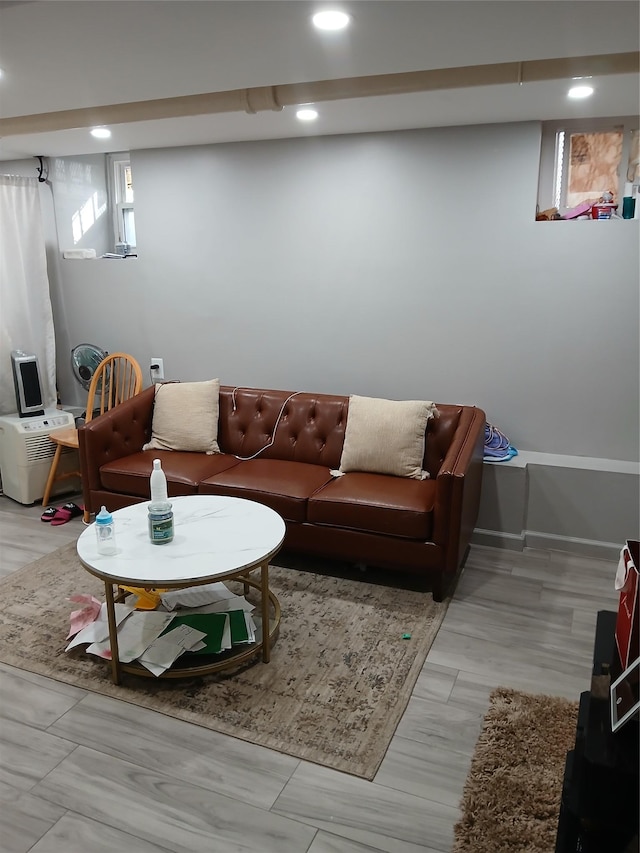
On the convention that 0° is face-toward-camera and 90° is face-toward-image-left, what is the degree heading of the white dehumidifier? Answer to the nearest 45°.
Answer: approximately 315°

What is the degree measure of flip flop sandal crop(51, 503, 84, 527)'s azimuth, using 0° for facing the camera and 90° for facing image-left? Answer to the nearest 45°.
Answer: approximately 45°

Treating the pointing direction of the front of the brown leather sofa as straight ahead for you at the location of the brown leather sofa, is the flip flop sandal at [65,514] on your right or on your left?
on your right

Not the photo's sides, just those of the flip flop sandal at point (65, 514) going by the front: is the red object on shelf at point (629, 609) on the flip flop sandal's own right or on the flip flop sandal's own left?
on the flip flop sandal's own left

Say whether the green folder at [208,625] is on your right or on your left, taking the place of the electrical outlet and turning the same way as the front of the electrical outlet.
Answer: on your left

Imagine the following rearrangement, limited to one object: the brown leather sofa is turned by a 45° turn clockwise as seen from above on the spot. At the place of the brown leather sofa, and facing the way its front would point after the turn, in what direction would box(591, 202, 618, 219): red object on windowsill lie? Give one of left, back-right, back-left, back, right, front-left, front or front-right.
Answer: back

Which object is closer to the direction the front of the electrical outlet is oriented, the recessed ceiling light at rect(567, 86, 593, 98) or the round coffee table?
the round coffee table

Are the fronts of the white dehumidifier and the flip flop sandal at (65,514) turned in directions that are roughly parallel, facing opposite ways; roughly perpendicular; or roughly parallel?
roughly perpendicular

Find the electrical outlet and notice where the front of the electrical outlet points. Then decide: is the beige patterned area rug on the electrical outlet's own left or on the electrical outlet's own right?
on the electrical outlet's own left

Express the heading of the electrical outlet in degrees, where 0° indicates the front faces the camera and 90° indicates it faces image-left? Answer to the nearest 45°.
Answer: approximately 45°

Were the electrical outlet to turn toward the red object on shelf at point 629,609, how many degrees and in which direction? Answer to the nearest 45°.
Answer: approximately 45° to its left
